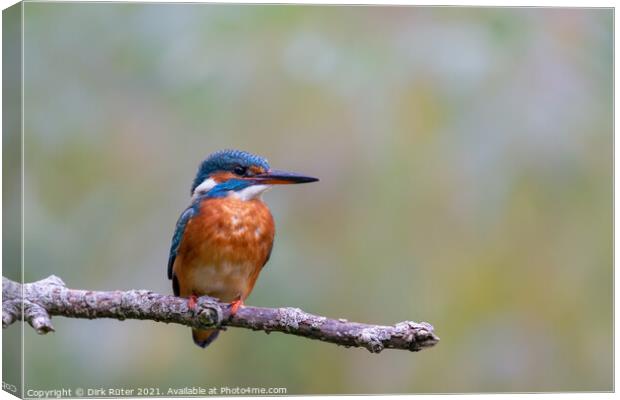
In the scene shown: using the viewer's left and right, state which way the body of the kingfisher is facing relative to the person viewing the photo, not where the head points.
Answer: facing the viewer and to the right of the viewer
